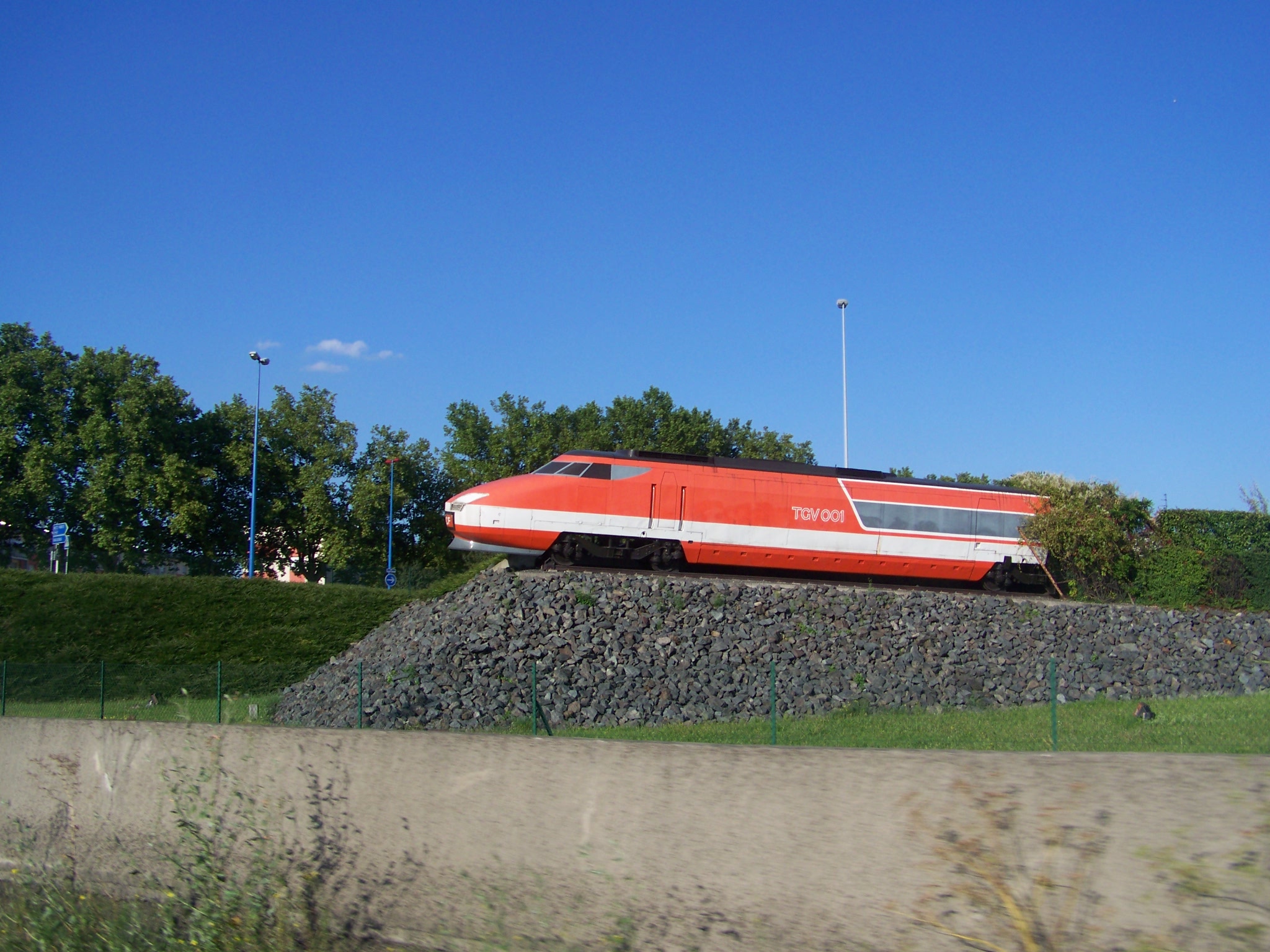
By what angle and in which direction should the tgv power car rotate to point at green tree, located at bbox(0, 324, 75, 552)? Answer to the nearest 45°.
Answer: approximately 45° to its right

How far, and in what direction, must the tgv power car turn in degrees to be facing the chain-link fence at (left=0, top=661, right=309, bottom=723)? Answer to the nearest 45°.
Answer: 0° — it already faces it

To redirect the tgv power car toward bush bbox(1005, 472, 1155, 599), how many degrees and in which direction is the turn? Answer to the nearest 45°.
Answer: approximately 135° to its right

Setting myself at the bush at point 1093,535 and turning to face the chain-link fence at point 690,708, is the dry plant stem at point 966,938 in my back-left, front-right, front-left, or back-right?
front-left

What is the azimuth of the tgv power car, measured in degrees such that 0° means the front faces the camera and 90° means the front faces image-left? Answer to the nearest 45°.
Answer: approximately 90°

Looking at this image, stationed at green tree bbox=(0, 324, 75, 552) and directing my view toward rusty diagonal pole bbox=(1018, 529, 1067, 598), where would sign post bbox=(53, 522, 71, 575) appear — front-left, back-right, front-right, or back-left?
front-right

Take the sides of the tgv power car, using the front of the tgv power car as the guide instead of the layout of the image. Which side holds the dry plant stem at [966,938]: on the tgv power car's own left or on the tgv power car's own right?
on the tgv power car's own left

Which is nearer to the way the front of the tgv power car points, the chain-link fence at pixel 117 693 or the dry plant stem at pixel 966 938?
the chain-link fence
